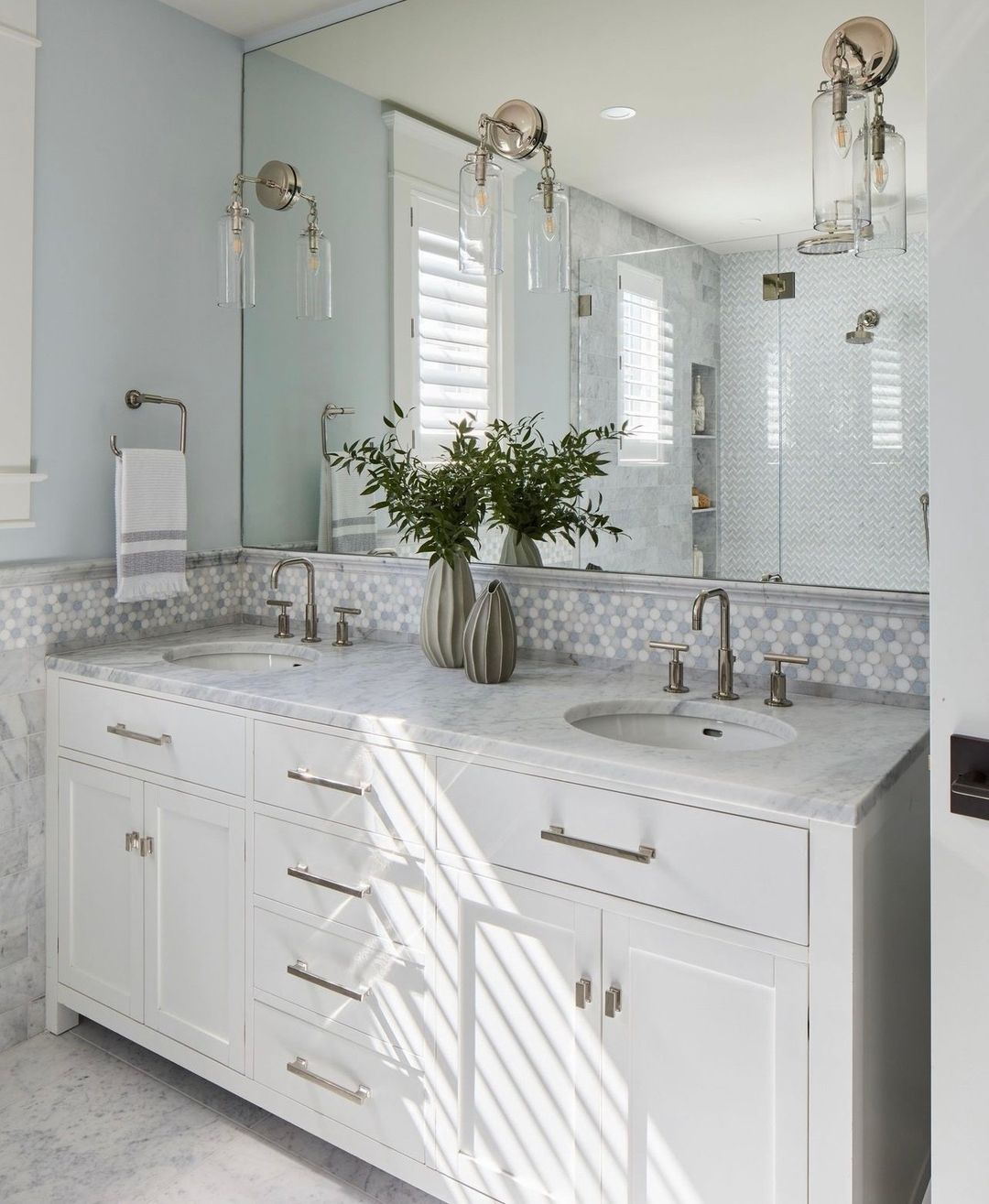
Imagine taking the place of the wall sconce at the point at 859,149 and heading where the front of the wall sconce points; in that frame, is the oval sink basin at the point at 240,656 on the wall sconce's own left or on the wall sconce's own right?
on the wall sconce's own right

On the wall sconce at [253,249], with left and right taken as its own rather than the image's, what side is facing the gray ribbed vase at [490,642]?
left

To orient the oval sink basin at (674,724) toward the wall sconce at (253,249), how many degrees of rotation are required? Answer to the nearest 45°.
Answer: approximately 90° to its right
